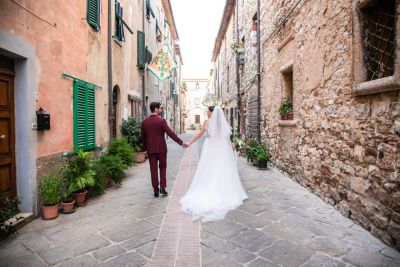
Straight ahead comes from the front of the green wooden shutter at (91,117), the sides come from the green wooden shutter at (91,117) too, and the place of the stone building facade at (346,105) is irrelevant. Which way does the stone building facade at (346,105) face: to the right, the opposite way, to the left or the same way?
the opposite way

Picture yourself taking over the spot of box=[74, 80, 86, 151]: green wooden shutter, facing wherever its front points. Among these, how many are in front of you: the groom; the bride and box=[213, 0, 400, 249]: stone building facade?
3

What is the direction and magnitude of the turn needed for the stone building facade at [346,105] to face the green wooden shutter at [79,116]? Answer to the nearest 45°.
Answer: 0° — it already faces it

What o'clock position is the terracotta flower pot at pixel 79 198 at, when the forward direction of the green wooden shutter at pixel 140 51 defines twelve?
The terracotta flower pot is roughly at 2 o'clock from the green wooden shutter.

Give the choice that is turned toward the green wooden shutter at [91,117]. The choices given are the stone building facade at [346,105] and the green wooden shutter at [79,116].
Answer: the stone building facade

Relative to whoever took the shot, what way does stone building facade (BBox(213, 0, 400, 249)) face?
facing to the left of the viewer

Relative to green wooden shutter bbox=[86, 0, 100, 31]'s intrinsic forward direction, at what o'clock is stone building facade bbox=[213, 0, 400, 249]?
The stone building facade is roughly at 12 o'clock from the green wooden shutter.

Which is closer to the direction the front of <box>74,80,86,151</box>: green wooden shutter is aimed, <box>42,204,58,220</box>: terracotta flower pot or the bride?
the bride

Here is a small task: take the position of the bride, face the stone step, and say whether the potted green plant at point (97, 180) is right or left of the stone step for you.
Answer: right

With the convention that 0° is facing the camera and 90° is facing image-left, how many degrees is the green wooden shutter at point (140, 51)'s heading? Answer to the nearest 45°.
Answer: approximately 315°
